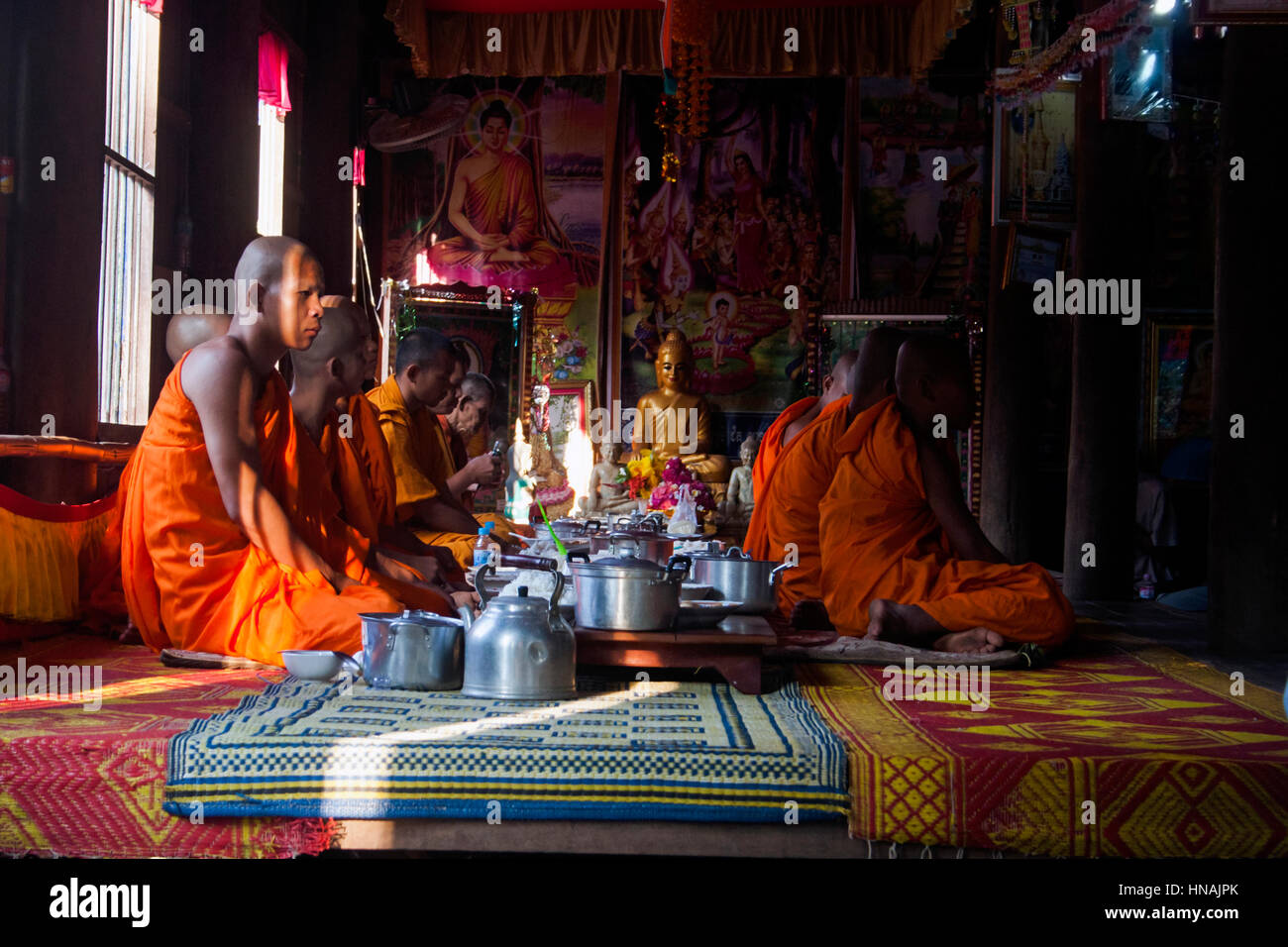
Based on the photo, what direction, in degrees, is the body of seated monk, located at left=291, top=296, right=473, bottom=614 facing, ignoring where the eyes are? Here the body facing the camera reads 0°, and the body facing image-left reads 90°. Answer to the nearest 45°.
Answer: approximately 270°

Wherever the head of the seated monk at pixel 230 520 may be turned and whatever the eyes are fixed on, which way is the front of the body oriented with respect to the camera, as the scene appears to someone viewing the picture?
to the viewer's right

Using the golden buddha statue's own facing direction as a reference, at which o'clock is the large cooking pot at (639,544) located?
The large cooking pot is roughly at 12 o'clock from the golden buddha statue.

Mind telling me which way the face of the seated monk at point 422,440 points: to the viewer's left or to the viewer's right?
to the viewer's right

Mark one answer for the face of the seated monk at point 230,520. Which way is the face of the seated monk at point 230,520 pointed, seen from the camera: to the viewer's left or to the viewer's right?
to the viewer's right

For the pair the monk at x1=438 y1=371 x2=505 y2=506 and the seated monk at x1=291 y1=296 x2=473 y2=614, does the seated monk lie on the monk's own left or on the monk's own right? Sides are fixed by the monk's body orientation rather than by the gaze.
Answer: on the monk's own right

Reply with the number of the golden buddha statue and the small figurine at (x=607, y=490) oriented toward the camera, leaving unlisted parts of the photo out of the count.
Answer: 2
